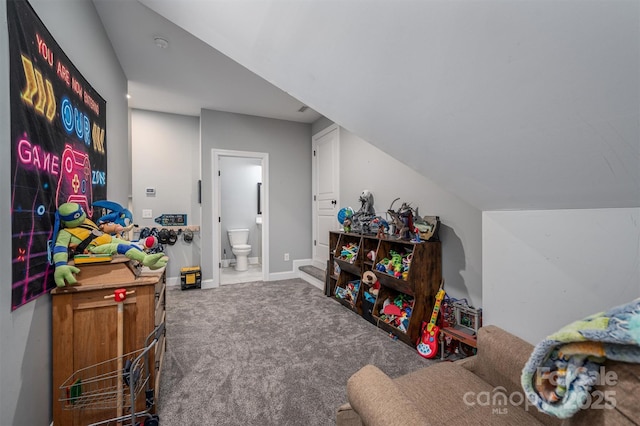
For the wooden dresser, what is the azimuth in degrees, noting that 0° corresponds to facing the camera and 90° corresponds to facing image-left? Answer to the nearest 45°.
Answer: approximately 270°

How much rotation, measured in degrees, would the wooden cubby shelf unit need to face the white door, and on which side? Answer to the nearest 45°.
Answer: approximately 90° to its right

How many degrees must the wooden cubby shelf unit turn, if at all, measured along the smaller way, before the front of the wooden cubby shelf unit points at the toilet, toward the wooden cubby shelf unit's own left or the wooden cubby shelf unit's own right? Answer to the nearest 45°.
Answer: approximately 90° to the wooden cubby shelf unit's own right

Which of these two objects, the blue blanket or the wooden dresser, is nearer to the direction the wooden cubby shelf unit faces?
the wooden dresser

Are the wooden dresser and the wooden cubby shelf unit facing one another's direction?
yes

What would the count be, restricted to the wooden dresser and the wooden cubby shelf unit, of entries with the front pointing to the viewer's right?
1

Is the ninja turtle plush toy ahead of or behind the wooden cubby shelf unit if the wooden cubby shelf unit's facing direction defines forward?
ahead

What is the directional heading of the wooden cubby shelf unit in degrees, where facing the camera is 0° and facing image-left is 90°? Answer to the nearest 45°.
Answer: approximately 45°

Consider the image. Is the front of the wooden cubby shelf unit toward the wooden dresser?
yes

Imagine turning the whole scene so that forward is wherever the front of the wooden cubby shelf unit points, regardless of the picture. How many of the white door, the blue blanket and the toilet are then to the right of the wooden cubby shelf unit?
2
